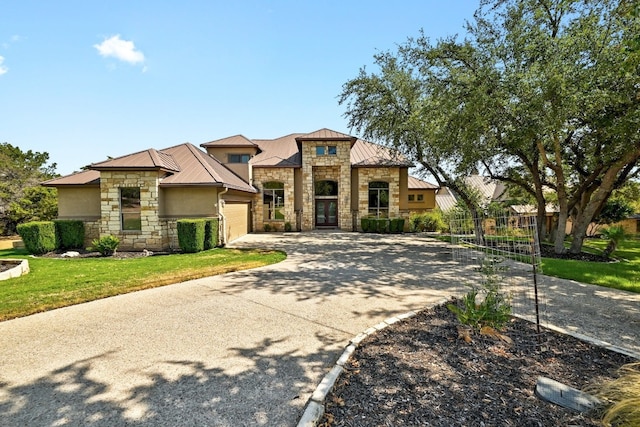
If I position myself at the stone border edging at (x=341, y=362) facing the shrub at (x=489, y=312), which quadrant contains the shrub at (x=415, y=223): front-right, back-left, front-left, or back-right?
front-left

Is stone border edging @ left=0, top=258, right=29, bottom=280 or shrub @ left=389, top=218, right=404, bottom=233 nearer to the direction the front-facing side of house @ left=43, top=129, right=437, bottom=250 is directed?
the stone border edging

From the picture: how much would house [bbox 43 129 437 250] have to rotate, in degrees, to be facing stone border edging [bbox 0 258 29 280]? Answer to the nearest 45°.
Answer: approximately 45° to its right

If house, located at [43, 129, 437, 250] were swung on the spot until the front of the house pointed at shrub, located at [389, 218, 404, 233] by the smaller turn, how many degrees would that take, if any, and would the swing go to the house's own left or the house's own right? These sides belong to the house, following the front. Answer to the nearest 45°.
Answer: approximately 90° to the house's own left

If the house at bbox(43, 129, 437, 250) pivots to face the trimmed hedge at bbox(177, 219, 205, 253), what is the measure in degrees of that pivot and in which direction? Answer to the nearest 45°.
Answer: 0° — it already faces it

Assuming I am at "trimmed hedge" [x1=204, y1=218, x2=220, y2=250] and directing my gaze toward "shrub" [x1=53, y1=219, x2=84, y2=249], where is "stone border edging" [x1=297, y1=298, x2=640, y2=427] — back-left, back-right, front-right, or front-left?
back-left

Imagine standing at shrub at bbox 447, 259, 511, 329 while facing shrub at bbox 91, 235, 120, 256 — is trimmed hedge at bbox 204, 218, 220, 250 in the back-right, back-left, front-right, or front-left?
front-right

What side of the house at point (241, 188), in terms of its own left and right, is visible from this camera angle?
front

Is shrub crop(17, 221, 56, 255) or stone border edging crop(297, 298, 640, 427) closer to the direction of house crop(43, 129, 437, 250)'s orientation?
the stone border edging

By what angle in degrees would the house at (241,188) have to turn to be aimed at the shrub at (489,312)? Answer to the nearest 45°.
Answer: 0° — it already faces it

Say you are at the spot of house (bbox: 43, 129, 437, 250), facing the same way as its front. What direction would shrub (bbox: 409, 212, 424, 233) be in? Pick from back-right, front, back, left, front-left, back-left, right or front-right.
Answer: left

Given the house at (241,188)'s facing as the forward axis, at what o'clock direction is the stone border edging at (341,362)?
The stone border edging is roughly at 12 o'clock from the house.
